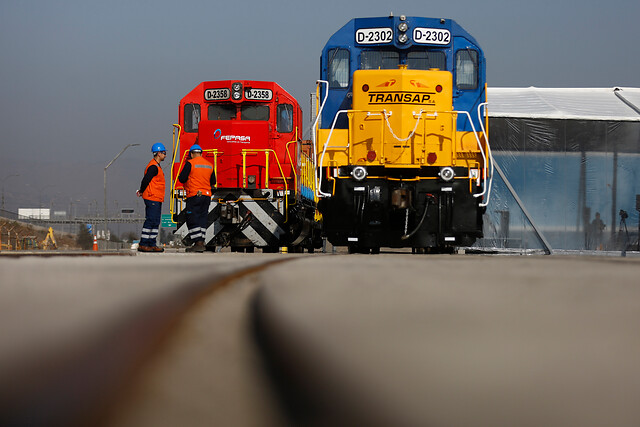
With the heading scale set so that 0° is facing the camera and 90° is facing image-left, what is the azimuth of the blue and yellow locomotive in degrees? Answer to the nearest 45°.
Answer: approximately 0°

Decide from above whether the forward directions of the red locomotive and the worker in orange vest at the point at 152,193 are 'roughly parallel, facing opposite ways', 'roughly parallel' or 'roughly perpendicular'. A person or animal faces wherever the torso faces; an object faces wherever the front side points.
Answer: roughly perpendicular

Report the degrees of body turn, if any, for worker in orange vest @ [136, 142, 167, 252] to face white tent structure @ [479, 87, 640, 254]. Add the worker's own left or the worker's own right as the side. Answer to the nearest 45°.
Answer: approximately 45° to the worker's own left

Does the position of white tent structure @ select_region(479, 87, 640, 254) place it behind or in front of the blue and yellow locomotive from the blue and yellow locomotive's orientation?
behind

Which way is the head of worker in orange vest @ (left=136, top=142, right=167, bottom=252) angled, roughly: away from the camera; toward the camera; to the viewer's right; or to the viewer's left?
to the viewer's right

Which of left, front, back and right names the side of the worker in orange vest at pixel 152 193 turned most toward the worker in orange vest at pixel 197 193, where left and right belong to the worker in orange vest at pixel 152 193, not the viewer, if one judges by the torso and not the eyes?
front

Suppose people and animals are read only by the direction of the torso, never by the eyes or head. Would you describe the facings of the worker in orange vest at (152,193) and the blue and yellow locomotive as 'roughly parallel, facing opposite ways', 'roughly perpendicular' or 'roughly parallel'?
roughly perpendicular

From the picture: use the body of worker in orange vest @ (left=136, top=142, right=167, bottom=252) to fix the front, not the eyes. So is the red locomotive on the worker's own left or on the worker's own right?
on the worker's own left

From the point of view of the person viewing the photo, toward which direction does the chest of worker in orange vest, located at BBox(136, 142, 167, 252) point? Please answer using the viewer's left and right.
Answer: facing to the right of the viewer

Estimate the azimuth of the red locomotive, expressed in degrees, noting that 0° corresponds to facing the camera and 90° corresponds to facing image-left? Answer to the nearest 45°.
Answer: approximately 0°

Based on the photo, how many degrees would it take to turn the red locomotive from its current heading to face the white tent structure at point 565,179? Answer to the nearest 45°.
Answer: approximately 135° to its left

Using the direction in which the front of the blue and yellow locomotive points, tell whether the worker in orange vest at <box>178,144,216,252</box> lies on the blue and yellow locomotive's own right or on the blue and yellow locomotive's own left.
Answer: on the blue and yellow locomotive's own right
